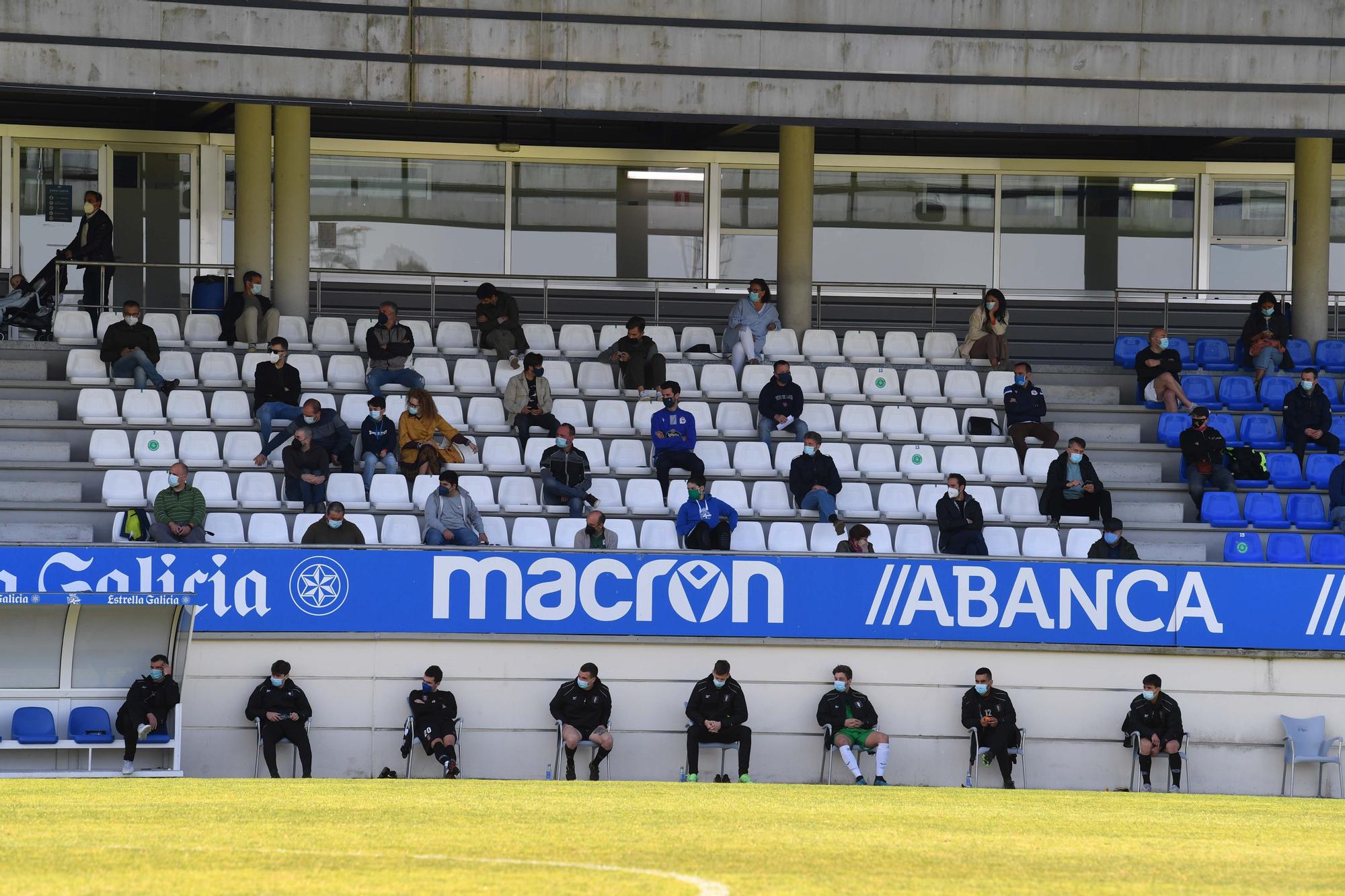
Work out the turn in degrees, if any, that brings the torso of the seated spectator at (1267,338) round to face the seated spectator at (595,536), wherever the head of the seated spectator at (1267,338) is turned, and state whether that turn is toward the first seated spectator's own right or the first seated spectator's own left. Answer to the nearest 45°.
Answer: approximately 45° to the first seated spectator's own right

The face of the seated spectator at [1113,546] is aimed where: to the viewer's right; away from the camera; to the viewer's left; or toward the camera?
toward the camera

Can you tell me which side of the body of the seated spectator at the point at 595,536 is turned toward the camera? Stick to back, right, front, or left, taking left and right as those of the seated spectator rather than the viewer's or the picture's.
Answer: front

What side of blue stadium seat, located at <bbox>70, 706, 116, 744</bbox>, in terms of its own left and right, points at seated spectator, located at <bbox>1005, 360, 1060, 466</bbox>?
left

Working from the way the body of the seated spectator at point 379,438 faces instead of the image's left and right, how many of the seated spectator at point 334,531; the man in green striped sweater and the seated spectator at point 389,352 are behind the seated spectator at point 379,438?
1

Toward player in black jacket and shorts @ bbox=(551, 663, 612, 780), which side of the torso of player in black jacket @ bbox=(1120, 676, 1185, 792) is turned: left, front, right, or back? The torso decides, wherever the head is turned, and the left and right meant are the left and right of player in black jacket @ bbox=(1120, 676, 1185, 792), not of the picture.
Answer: right

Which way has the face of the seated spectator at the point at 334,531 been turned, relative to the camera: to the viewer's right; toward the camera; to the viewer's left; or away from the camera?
toward the camera

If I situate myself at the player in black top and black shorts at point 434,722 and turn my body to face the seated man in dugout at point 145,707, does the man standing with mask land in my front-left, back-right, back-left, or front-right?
front-right

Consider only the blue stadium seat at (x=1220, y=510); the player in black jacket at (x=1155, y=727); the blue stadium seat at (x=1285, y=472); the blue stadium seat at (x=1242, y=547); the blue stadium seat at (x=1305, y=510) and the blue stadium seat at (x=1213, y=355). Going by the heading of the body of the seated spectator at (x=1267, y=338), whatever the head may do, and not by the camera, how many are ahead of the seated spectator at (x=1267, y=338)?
5

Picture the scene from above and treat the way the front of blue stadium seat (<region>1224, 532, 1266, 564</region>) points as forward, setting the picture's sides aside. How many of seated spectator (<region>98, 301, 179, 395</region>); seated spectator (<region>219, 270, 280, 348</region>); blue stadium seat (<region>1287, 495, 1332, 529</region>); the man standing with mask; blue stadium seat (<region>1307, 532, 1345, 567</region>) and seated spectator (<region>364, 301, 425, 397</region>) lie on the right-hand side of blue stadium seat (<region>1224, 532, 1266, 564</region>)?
4

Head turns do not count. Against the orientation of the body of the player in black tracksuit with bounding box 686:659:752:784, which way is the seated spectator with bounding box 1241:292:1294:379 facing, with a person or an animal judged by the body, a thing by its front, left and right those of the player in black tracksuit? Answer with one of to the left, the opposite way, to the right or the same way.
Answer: the same way

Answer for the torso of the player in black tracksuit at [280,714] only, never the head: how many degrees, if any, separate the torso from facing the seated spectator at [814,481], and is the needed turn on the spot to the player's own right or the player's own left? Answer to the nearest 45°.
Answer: approximately 90° to the player's own left

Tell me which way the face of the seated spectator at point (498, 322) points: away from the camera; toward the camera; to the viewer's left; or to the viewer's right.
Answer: toward the camera

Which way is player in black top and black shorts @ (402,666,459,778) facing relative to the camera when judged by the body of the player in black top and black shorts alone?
toward the camera

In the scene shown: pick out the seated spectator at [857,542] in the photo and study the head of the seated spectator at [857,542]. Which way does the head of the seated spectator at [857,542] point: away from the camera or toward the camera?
toward the camera

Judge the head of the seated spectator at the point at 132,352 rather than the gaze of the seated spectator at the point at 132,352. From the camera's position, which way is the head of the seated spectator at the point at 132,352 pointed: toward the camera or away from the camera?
toward the camera
